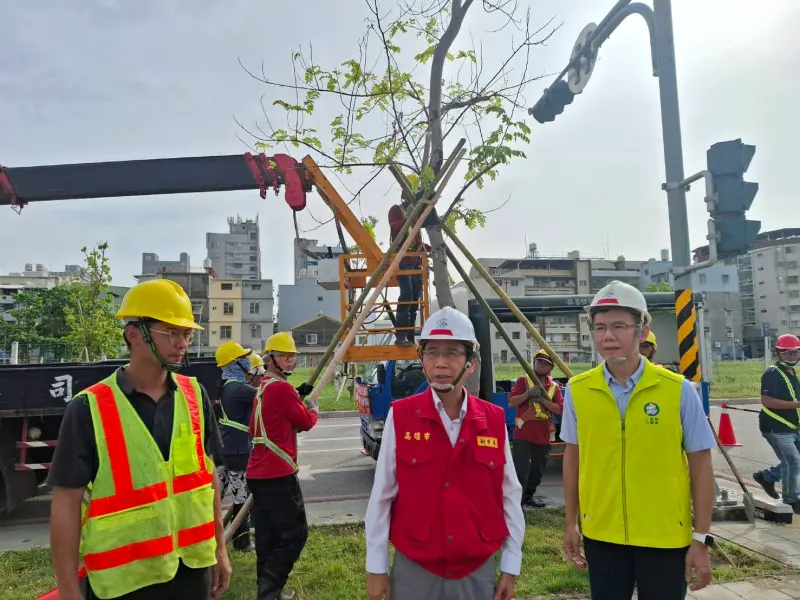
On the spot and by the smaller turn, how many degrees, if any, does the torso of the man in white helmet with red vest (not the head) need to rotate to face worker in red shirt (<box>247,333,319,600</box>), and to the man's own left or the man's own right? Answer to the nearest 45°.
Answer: approximately 135° to the man's own right

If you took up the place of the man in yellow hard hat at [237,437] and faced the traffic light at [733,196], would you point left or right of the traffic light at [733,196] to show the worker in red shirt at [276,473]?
right

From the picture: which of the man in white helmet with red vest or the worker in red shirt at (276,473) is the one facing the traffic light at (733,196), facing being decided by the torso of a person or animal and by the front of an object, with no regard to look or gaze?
the worker in red shirt

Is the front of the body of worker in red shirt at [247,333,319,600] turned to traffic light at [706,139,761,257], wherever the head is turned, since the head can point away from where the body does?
yes

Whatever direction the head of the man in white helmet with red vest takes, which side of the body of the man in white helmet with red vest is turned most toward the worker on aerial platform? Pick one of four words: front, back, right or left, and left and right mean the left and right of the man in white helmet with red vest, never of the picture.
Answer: back

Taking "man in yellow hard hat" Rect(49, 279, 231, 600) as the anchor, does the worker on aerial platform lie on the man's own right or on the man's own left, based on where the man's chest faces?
on the man's own left

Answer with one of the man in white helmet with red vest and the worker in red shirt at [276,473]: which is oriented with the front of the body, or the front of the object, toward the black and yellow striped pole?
the worker in red shirt
